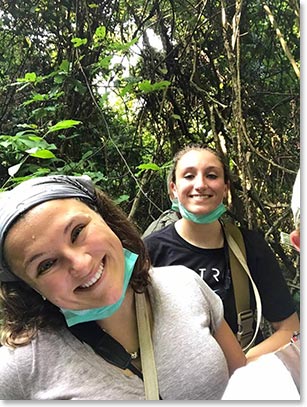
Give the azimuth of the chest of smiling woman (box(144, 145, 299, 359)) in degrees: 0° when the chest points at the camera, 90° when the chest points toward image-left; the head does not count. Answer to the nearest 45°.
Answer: approximately 0°

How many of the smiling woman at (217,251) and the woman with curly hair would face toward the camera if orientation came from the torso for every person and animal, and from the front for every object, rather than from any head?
2

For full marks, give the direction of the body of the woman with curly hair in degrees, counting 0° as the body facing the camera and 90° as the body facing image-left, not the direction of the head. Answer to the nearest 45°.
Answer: approximately 0°
